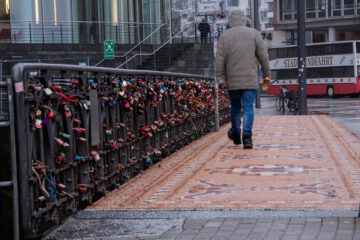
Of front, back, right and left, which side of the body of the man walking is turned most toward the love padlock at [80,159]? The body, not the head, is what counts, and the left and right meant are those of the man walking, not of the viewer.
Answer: back

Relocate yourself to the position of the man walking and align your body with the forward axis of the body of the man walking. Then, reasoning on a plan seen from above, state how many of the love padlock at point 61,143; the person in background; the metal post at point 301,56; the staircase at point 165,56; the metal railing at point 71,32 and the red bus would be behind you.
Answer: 1

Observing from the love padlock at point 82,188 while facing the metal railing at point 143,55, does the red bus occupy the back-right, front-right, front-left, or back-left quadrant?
front-right

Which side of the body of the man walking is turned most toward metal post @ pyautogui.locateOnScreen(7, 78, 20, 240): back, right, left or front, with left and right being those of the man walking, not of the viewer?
back

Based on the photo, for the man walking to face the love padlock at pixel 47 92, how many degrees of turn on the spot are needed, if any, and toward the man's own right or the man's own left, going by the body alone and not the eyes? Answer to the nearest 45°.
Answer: approximately 180°

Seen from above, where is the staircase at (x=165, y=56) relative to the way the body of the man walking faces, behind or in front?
in front

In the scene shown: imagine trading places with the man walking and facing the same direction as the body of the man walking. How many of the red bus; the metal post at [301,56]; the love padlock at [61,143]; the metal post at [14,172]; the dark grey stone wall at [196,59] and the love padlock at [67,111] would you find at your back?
3

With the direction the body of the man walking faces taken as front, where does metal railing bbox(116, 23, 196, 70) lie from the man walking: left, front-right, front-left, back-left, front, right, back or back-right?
front

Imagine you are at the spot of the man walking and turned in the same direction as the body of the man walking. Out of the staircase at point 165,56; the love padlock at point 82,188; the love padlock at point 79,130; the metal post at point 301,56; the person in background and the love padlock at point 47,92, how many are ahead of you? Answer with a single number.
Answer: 3

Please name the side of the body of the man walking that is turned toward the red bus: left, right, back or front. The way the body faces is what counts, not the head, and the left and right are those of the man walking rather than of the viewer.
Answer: front

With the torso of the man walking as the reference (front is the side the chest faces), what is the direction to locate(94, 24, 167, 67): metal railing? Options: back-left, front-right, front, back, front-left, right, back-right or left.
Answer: front

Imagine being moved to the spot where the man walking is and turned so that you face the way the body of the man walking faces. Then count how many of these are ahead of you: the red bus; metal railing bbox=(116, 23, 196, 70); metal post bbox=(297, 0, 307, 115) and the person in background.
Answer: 4

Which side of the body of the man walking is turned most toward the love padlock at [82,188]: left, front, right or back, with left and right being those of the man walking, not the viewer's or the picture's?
back

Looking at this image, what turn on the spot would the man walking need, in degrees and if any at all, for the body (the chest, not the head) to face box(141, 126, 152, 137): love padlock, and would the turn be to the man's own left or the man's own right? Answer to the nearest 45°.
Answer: approximately 135° to the man's own left

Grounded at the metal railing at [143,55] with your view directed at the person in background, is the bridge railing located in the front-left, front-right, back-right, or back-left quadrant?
back-right

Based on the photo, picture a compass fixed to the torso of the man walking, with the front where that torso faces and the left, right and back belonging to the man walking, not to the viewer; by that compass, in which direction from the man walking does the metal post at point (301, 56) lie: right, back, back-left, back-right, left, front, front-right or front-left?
front

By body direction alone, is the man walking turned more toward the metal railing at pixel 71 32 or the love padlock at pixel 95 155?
the metal railing

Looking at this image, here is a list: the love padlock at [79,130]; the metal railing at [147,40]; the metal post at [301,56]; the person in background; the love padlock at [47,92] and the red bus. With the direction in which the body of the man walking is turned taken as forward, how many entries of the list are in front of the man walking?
4

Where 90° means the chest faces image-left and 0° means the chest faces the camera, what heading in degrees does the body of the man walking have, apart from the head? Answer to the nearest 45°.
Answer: approximately 180°

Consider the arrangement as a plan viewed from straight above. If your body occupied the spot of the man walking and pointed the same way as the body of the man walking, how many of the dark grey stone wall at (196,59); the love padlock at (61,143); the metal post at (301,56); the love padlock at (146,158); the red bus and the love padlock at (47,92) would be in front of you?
3

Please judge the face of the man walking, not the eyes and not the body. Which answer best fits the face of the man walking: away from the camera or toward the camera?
away from the camera
